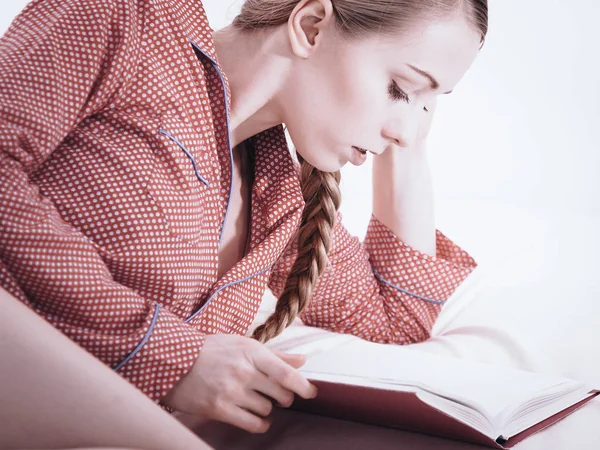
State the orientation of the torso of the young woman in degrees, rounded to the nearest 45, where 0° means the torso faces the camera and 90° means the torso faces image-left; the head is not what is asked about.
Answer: approximately 315°
